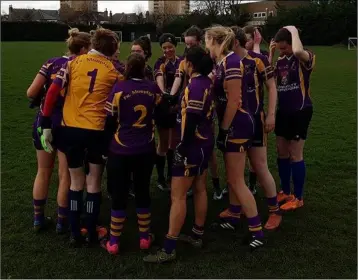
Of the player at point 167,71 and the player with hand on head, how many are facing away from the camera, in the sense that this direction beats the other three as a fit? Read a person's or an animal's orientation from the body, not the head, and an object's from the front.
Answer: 0

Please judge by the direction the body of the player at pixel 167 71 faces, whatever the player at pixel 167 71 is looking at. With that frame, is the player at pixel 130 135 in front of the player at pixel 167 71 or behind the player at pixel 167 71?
in front

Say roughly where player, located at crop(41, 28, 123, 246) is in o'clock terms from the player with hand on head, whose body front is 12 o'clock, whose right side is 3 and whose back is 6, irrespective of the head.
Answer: The player is roughly at 12 o'clock from the player with hand on head.

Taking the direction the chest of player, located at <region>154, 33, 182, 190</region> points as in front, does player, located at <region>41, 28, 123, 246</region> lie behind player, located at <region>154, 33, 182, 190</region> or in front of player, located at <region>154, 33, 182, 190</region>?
in front

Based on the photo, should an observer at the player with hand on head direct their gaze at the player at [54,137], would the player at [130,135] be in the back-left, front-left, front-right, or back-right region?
front-left

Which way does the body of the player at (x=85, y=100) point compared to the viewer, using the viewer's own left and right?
facing away from the viewer

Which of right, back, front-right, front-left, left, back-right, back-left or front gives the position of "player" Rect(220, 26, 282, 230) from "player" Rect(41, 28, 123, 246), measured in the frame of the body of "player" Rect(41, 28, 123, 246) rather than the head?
right

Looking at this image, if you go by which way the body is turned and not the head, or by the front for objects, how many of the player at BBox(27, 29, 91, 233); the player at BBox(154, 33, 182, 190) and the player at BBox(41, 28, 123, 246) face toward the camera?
1

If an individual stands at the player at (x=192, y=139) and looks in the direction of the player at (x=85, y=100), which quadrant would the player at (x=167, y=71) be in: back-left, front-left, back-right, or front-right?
front-right

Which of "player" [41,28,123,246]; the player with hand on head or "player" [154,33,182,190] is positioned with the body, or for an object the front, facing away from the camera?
"player" [41,28,123,246]

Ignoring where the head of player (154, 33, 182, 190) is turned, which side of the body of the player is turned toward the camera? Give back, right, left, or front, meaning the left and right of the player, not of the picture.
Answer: front

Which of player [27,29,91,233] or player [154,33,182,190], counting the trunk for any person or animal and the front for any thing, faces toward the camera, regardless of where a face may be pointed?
player [154,33,182,190]

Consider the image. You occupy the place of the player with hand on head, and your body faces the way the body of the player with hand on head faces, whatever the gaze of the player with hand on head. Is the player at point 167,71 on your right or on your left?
on your right

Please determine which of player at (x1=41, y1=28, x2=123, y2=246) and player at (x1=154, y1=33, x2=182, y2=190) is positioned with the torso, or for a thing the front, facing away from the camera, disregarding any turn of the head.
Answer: player at (x1=41, y1=28, x2=123, y2=246)

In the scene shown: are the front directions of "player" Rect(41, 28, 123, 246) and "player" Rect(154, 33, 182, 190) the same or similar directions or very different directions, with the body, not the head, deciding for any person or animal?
very different directions

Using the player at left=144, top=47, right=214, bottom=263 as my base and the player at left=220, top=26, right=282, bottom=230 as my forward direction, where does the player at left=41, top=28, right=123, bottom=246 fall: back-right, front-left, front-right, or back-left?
back-left

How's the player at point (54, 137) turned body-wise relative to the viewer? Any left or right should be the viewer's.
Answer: facing away from the viewer and to the right of the viewer
